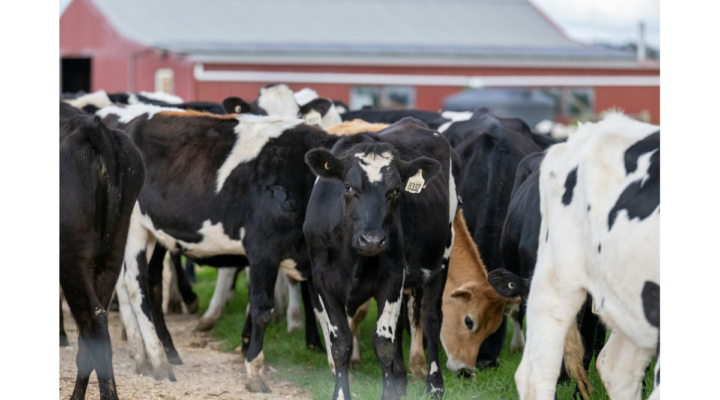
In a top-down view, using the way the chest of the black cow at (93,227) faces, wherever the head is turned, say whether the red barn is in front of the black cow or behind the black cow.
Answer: in front

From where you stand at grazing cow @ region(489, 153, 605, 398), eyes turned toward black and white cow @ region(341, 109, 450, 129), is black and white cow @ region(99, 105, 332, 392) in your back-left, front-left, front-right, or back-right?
front-left

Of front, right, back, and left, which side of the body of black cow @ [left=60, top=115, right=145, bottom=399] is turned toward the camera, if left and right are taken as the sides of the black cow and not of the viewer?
back

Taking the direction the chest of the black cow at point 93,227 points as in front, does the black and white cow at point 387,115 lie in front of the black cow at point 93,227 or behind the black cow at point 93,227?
in front

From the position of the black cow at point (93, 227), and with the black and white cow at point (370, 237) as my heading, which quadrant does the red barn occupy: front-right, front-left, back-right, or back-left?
front-left
